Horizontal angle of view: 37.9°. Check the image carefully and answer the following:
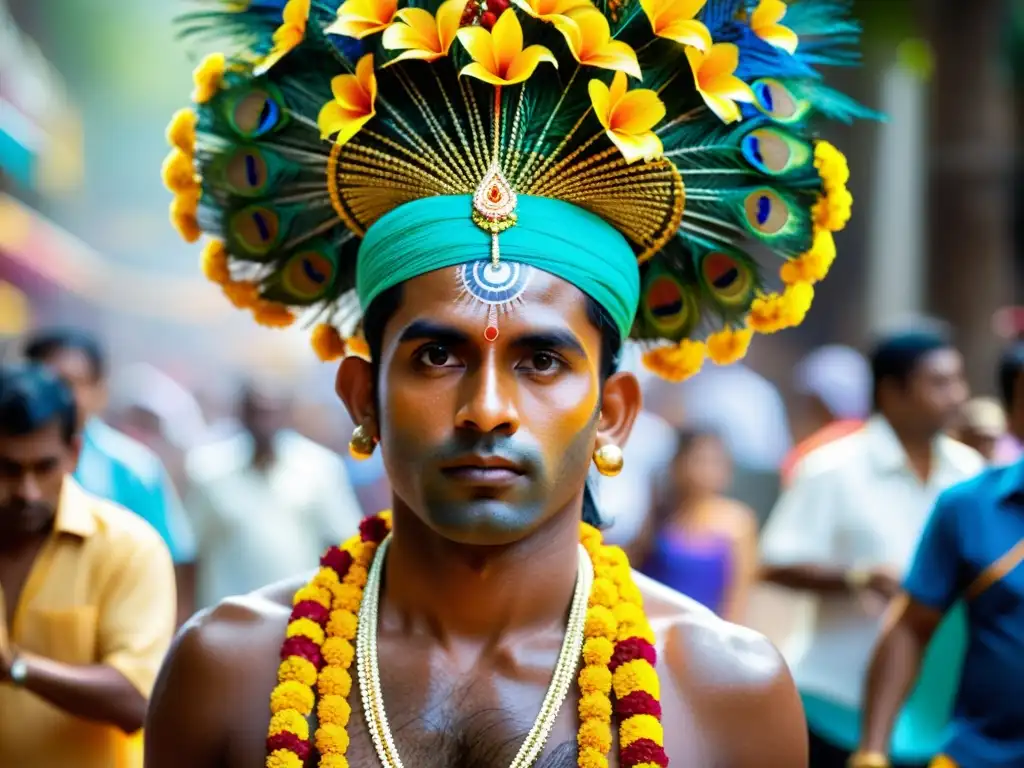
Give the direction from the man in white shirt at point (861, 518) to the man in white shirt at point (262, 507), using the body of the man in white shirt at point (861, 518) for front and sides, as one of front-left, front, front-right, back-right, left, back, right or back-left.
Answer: back-right

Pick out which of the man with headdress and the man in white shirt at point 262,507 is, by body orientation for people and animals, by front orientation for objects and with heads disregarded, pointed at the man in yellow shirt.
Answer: the man in white shirt

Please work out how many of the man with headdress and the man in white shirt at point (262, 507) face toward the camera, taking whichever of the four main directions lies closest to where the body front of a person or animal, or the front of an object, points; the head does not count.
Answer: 2

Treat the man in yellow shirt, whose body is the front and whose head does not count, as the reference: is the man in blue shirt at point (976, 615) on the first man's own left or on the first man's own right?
on the first man's own left

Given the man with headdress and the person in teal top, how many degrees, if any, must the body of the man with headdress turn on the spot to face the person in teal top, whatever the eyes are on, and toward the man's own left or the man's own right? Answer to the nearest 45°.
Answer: approximately 135° to the man's own right

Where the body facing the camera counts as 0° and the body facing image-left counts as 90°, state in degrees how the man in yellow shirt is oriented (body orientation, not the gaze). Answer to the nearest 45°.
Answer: approximately 45°

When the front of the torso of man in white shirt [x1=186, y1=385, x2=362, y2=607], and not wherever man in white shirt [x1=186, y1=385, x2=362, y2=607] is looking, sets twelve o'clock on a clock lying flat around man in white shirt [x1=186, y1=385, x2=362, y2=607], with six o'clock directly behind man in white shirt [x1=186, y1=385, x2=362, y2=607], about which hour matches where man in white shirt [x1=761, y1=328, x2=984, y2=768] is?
man in white shirt [x1=761, y1=328, x2=984, y2=768] is roughly at 10 o'clock from man in white shirt [x1=186, y1=385, x2=362, y2=607].
